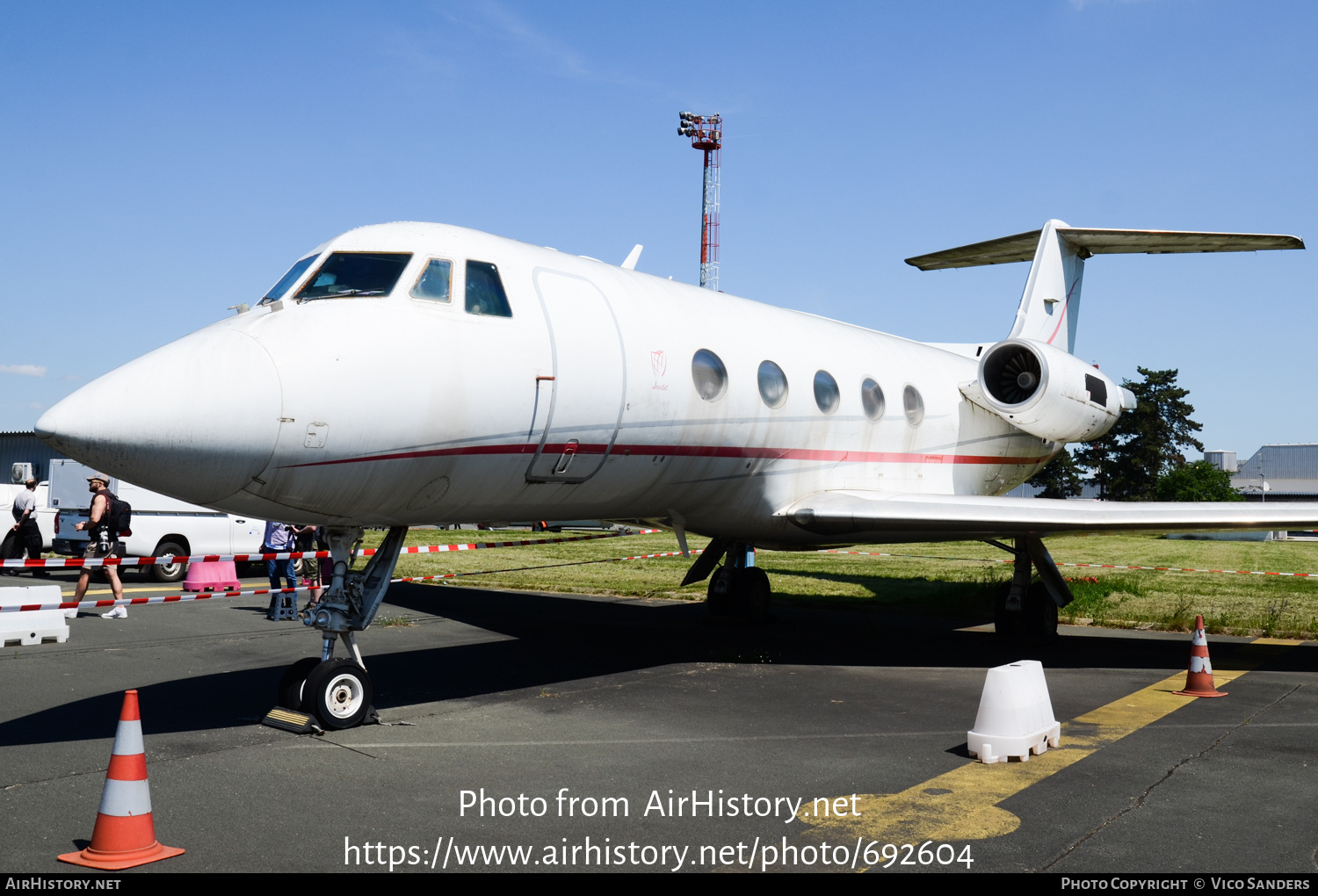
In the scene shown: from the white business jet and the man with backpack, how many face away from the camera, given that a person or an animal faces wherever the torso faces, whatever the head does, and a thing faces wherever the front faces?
0

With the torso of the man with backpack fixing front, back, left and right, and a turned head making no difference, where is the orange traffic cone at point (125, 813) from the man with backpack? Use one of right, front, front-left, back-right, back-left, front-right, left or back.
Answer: left

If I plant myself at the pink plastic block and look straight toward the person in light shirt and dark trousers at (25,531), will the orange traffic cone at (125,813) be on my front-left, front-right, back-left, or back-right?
back-left

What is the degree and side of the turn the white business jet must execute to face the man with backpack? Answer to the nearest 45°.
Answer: approximately 90° to its right

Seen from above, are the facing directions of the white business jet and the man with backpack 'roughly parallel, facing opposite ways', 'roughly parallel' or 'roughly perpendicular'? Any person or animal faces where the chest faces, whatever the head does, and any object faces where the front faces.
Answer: roughly parallel

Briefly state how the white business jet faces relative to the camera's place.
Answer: facing the viewer and to the left of the viewer

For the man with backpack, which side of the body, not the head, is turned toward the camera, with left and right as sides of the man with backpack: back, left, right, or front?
left

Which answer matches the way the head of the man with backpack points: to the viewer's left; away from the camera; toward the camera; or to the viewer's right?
to the viewer's left

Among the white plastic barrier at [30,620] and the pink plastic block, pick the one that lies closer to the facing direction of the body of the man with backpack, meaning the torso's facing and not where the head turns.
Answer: the white plastic barrier
